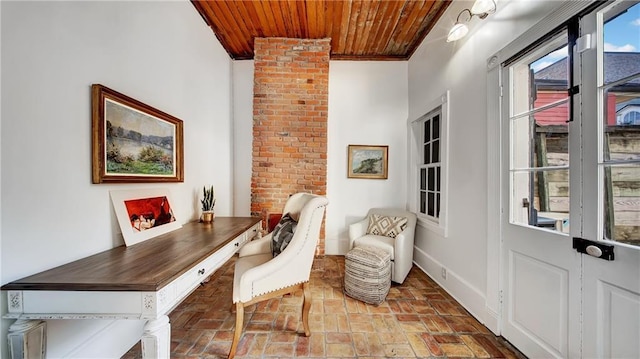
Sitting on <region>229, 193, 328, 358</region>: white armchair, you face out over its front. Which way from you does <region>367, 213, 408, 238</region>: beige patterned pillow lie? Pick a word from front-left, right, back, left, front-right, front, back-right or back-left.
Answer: back-right

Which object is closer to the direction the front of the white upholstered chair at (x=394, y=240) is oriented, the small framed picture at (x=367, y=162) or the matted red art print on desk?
the matted red art print on desk

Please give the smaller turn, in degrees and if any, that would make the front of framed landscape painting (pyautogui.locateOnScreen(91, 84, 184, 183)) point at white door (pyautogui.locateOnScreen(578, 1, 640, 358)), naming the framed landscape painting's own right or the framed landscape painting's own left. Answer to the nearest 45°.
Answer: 0° — it already faces it

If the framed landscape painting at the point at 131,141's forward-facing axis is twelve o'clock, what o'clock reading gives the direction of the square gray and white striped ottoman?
The square gray and white striped ottoman is roughly at 11 o'clock from the framed landscape painting.

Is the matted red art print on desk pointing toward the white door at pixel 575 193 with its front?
yes

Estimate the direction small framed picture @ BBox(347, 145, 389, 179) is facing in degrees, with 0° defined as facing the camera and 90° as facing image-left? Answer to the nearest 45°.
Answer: approximately 0°

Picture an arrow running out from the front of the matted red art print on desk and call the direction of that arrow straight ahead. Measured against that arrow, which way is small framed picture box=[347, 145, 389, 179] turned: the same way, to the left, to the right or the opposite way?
to the right

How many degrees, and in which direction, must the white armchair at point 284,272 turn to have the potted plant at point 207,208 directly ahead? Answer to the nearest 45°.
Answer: approximately 45° to its right

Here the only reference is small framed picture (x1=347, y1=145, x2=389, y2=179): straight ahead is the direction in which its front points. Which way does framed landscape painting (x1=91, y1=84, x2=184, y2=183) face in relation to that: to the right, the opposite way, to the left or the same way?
to the left

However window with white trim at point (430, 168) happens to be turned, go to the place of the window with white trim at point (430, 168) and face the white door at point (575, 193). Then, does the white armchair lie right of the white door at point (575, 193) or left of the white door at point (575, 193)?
right

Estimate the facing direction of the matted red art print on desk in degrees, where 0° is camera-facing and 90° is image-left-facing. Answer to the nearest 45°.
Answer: approximately 315°
